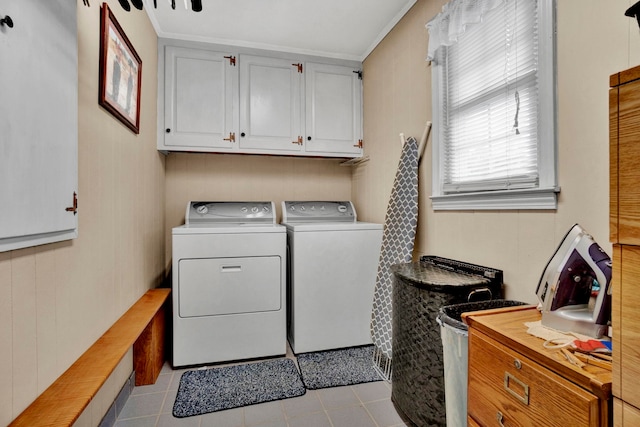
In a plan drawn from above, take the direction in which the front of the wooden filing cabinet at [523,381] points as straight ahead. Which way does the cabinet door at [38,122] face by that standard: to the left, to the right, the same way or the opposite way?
the opposite way

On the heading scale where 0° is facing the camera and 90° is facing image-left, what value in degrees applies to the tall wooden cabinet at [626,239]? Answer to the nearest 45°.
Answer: approximately 45°

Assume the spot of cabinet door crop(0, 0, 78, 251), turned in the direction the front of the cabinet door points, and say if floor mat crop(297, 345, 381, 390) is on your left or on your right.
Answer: on your left

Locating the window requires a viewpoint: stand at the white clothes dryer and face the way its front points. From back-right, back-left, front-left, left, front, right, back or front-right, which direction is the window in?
front-left

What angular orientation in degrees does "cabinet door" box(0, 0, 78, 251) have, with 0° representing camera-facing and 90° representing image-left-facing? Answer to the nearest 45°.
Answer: approximately 315°

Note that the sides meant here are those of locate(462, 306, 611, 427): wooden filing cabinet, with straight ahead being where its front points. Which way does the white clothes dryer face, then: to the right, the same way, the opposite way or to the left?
to the left

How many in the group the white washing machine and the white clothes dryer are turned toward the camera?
2

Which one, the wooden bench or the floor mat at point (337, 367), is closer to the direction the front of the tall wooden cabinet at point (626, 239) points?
the wooden bench
